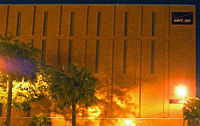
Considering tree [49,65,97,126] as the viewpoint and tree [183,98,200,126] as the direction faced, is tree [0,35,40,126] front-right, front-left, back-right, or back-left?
back-right

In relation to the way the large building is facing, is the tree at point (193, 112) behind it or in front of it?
in front

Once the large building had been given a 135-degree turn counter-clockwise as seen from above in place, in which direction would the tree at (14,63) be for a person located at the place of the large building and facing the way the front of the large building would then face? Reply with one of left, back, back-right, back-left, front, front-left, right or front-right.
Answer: back

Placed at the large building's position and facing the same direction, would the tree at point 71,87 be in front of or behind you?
in front

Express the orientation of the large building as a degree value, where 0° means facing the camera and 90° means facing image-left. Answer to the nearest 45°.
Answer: approximately 0°
